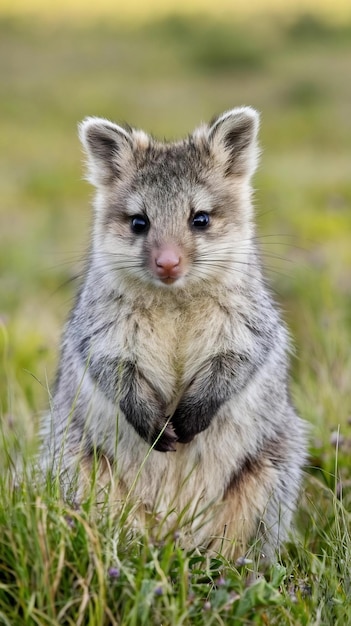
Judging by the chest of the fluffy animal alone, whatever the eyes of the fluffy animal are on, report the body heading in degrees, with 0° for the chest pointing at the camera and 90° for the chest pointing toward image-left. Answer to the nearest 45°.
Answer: approximately 0°

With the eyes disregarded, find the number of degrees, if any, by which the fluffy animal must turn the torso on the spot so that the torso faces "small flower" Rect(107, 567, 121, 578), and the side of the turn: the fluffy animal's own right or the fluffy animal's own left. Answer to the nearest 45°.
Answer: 0° — it already faces it
